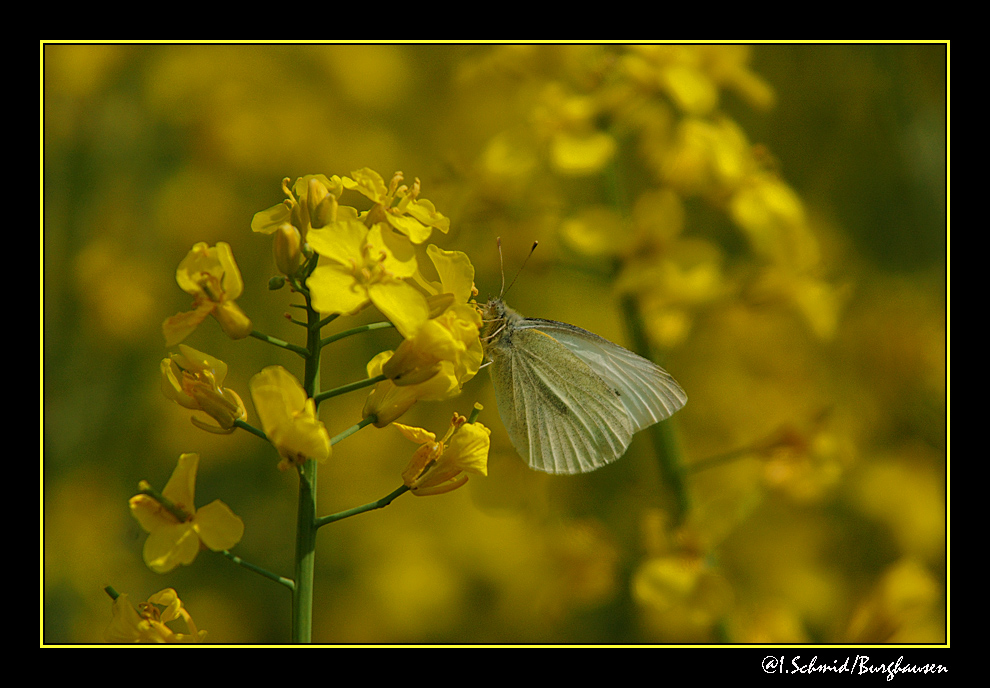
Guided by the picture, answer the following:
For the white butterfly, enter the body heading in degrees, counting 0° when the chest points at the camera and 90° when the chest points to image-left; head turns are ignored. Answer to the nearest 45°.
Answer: approximately 90°

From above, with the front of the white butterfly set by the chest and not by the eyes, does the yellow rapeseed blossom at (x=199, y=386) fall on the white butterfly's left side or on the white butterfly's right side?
on the white butterfly's left side

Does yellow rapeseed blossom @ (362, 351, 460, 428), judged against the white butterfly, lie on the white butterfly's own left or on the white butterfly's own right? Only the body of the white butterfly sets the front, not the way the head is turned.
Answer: on the white butterfly's own left
